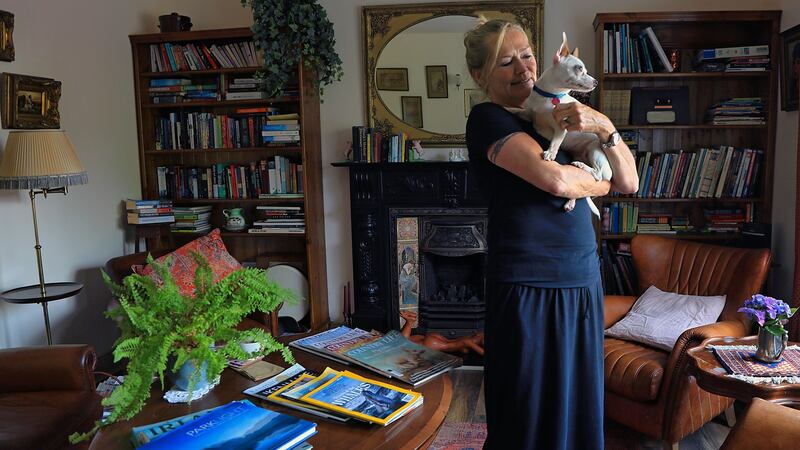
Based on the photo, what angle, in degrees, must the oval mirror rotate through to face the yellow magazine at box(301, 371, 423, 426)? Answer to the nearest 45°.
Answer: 0° — it already faces it

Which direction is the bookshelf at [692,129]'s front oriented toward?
toward the camera

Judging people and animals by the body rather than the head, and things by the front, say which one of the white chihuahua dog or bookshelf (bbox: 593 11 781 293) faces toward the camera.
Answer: the bookshelf

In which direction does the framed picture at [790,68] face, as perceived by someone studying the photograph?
facing the viewer and to the left of the viewer

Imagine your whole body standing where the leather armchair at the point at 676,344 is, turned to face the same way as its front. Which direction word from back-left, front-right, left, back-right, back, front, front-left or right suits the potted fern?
front

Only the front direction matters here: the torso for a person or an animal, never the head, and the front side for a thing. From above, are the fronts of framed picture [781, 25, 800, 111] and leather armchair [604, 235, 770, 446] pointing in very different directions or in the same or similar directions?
same or similar directions

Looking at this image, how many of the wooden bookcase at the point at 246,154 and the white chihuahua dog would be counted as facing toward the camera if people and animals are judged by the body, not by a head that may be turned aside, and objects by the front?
1

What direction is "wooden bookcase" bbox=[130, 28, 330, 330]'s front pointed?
toward the camera

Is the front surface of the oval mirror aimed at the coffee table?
yes

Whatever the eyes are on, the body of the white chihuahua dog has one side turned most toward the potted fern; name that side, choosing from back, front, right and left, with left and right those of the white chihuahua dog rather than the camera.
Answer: back

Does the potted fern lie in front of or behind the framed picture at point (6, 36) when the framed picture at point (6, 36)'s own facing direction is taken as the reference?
in front

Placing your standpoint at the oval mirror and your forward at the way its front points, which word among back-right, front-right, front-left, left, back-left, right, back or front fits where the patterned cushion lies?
front-right

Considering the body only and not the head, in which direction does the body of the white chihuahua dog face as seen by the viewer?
to the viewer's right

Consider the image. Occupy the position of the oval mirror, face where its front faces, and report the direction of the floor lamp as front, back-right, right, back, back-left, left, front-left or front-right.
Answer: front-right

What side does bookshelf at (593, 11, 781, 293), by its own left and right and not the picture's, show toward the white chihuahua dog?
front

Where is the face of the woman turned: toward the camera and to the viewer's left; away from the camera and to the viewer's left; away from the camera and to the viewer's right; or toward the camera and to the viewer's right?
toward the camera and to the viewer's right

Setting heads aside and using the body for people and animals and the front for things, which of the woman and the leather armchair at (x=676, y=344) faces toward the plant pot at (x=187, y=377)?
the leather armchair

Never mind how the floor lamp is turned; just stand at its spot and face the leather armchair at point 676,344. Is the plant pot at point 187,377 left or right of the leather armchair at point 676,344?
right

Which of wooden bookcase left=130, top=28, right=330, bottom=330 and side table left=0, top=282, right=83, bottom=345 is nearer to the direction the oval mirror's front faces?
the side table

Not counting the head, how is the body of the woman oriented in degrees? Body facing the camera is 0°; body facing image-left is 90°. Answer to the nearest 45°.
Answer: approximately 315°
